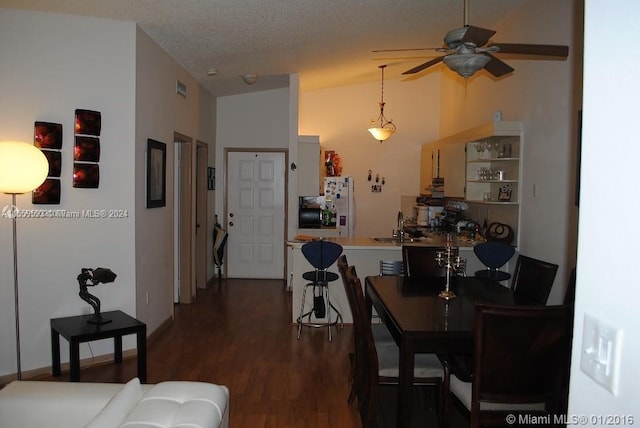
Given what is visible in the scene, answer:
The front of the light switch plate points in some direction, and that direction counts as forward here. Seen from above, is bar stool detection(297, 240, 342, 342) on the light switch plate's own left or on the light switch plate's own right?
on the light switch plate's own right

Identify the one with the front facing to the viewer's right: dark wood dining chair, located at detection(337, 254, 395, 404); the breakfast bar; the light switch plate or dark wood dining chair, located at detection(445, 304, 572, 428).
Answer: dark wood dining chair, located at detection(337, 254, 395, 404)

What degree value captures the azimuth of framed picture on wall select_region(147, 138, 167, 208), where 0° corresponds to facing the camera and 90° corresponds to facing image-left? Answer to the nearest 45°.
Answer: approximately 315°

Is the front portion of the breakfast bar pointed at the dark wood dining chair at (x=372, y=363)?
yes

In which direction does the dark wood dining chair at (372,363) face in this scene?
to the viewer's right

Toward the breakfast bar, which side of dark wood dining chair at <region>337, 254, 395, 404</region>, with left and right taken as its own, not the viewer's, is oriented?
left

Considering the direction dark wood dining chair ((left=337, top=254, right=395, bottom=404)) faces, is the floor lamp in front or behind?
behind

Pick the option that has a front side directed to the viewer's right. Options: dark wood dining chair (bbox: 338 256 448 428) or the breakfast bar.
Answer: the dark wood dining chair

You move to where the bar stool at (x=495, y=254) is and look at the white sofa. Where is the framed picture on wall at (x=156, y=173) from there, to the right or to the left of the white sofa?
right
